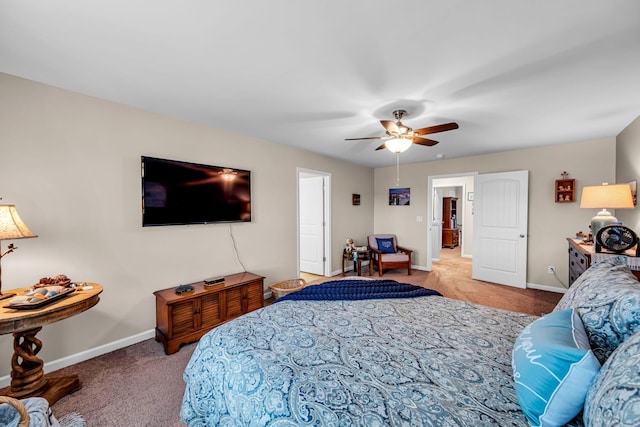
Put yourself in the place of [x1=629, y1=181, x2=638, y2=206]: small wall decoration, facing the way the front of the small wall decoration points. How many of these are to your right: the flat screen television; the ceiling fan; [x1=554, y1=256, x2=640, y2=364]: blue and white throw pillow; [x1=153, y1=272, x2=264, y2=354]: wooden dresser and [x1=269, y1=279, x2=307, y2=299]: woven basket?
0

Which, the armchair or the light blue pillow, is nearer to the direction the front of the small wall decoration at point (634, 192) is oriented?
the armchair

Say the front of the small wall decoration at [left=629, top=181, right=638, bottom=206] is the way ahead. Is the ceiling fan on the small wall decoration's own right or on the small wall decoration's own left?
on the small wall decoration's own left

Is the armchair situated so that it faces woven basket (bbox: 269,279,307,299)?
no

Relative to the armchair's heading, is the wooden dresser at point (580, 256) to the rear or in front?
in front

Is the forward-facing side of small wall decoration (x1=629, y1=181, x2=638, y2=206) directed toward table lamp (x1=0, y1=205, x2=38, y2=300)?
no

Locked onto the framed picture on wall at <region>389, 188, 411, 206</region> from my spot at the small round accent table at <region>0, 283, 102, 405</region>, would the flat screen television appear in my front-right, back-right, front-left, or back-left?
front-left

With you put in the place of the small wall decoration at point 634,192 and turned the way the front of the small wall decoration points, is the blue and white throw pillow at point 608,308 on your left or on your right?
on your left

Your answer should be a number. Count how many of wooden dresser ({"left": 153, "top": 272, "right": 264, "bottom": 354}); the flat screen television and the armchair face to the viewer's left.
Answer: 0

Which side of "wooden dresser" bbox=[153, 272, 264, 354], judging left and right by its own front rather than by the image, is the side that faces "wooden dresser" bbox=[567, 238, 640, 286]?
front

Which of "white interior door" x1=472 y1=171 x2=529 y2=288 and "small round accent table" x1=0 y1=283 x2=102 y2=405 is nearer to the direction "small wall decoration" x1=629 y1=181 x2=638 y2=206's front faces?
the white interior door

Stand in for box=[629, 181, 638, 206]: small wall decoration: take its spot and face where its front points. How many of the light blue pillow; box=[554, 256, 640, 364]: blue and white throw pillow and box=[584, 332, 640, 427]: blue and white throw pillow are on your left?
3

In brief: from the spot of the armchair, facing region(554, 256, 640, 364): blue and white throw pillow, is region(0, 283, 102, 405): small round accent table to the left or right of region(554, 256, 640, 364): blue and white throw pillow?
right

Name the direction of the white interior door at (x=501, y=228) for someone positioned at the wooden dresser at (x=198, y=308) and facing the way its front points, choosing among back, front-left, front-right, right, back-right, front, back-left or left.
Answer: front-left

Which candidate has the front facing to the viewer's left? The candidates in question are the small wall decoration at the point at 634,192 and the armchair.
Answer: the small wall decoration

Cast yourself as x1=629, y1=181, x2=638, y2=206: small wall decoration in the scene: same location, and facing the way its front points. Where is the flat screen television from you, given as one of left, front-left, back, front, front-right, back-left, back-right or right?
front-left

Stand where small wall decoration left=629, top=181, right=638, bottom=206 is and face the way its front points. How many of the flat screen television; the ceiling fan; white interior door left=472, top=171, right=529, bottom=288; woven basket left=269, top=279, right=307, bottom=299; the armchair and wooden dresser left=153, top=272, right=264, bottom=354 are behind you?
0

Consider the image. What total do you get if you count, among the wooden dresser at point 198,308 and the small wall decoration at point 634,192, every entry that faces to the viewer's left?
1

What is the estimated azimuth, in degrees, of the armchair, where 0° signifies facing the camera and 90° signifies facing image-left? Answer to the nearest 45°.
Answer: approximately 315°

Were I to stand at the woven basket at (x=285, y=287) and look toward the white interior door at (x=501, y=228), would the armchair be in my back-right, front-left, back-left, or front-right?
front-left

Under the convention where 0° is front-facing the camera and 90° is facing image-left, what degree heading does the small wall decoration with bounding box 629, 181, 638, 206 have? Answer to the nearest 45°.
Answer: approximately 90°

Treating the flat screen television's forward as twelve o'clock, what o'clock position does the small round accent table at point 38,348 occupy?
The small round accent table is roughly at 3 o'clock from the flat screen television.
